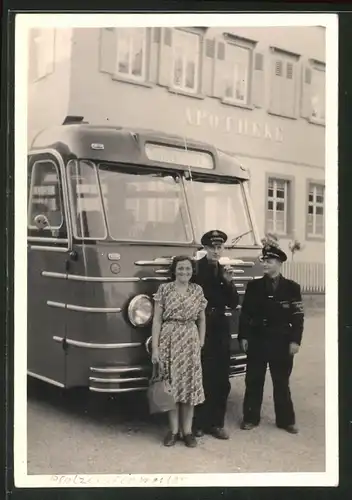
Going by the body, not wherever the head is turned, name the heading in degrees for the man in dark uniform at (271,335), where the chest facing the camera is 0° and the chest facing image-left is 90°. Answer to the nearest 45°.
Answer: approximately 0°

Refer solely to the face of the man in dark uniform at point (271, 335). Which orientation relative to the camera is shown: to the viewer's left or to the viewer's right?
to the viewer's left

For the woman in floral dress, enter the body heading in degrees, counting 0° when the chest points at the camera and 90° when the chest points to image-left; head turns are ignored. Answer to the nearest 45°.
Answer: approximately 0°
